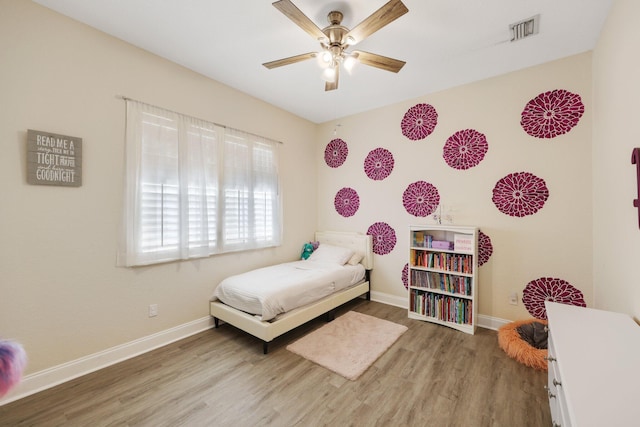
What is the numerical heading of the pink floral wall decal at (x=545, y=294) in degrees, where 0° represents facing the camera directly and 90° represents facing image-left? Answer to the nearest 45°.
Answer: approximately 0°

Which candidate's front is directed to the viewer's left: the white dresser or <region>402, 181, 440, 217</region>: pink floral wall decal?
the white dresser

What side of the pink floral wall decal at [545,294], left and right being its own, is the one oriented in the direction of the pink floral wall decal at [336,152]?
right

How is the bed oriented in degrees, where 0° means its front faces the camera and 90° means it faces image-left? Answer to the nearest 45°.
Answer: approximately 45°

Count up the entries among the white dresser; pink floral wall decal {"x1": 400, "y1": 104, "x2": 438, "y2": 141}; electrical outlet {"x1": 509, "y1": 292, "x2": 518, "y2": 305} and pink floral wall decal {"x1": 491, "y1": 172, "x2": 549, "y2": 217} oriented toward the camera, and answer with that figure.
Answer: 3

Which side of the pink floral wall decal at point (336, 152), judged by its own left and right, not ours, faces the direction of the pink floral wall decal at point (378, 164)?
left
